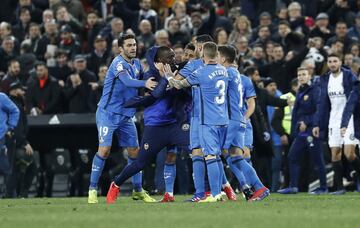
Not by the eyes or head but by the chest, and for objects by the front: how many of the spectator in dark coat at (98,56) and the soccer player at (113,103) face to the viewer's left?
0

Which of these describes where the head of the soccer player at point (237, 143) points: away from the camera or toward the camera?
away from the camera

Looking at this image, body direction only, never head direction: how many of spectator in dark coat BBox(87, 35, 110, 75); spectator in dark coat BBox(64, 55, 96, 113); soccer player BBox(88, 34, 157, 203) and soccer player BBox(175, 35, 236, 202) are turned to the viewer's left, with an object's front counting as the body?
1

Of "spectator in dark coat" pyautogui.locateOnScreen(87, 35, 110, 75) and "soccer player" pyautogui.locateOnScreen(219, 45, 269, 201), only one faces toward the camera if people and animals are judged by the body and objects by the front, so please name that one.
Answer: the spectator in dark coat

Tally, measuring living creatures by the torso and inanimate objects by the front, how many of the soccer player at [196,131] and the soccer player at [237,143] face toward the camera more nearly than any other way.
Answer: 0

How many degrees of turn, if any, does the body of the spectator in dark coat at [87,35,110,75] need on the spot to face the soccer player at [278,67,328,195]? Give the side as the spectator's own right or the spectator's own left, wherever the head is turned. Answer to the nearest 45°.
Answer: approximately 45° to the spectator's own left

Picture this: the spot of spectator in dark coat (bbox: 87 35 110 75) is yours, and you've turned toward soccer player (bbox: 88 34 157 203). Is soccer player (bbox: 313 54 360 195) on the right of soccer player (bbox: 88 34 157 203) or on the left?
left

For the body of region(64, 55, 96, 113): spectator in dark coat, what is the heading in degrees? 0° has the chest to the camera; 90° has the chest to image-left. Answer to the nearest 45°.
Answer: approximately 0°

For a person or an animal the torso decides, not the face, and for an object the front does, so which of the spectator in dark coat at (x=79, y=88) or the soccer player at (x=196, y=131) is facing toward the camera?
the spectator in dark coat

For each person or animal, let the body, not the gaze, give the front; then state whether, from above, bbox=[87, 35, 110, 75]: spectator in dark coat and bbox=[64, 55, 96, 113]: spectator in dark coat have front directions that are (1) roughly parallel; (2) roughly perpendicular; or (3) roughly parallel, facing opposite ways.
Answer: roughly parallel

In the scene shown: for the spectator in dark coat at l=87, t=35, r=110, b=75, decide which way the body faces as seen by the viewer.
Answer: toward the camera
